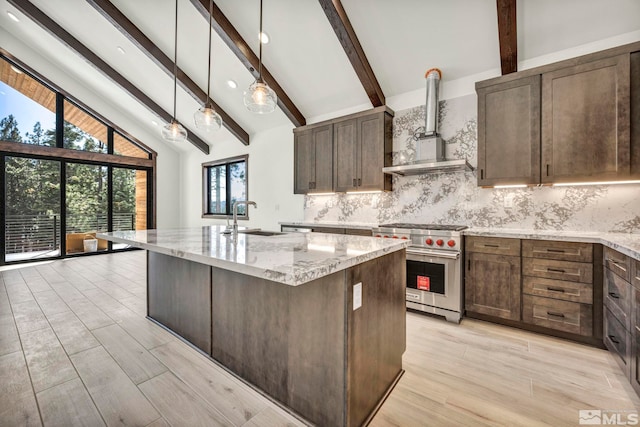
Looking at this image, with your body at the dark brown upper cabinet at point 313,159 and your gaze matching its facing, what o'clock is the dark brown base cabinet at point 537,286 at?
The dark brown base cabinet is roughly at 9 o'clock from the dark brown upper cabinet.

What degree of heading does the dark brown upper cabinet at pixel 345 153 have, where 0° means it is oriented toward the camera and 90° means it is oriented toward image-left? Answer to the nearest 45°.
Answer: approximately 45°

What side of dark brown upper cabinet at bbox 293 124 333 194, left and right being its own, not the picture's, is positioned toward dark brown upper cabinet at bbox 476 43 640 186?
left

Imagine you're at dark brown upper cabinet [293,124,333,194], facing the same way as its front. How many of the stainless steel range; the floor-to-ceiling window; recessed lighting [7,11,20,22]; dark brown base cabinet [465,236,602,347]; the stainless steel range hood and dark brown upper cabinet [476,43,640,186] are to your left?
4

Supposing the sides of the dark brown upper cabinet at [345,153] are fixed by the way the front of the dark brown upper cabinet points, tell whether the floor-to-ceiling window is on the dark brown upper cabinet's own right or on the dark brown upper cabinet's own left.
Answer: on the dark brown upper cabinet's own right

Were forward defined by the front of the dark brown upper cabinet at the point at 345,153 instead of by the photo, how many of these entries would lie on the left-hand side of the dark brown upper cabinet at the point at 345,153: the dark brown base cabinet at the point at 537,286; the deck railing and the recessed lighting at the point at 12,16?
1

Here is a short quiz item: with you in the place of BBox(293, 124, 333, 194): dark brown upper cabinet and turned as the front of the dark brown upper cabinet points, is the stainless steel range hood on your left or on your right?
on your left

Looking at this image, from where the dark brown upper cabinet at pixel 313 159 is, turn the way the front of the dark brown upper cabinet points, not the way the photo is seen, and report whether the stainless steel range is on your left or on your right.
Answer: on your left

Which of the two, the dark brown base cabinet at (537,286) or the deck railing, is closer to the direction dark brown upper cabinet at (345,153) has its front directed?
the deck railing

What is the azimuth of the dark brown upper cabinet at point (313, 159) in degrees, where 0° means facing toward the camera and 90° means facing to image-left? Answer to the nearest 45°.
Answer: approximately 45°

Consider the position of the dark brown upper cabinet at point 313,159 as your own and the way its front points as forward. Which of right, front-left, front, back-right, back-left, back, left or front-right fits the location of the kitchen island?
front-left

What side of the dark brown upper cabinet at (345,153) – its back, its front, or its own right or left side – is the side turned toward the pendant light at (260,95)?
front

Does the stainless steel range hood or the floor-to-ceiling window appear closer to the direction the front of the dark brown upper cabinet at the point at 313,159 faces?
the floor-to-ceiling window
